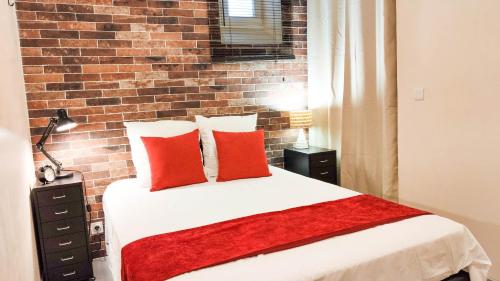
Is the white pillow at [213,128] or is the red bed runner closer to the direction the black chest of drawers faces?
the red bed runner

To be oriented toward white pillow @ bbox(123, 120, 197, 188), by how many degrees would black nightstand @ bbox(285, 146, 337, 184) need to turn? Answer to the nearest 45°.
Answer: approximately 90° to its right

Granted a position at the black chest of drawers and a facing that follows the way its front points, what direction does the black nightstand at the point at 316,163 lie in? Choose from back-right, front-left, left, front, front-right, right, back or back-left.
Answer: left

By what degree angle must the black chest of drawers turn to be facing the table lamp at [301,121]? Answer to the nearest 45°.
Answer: approximately 90° to its left

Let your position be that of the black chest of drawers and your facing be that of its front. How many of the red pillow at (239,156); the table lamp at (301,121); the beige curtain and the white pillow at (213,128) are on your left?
4

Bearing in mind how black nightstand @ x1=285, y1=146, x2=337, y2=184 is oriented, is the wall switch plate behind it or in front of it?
in front

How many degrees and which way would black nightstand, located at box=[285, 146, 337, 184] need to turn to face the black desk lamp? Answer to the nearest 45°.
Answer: approximately 90° to its right

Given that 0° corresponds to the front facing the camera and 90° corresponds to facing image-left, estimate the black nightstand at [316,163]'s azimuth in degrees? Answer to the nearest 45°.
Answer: approximately 315°

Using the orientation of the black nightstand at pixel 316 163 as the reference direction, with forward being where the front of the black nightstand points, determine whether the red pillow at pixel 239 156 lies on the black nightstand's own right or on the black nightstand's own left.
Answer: on the black nightstand's own right

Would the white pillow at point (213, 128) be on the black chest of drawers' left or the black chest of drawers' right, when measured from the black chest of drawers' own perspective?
on its left

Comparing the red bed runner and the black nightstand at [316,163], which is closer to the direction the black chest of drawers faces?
the red bed runner

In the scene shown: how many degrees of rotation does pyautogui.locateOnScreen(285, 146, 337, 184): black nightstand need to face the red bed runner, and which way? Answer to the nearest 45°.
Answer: approximately 45° to its right

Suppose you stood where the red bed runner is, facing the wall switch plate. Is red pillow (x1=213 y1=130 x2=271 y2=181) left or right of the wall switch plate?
left

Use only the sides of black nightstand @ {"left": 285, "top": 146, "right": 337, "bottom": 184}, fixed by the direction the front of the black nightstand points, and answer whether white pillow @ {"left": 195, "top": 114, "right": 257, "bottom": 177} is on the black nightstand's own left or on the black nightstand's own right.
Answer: on the black nightstand's own right

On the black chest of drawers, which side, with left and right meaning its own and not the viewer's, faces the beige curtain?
left

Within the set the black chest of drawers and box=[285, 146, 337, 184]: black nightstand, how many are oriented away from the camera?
0
